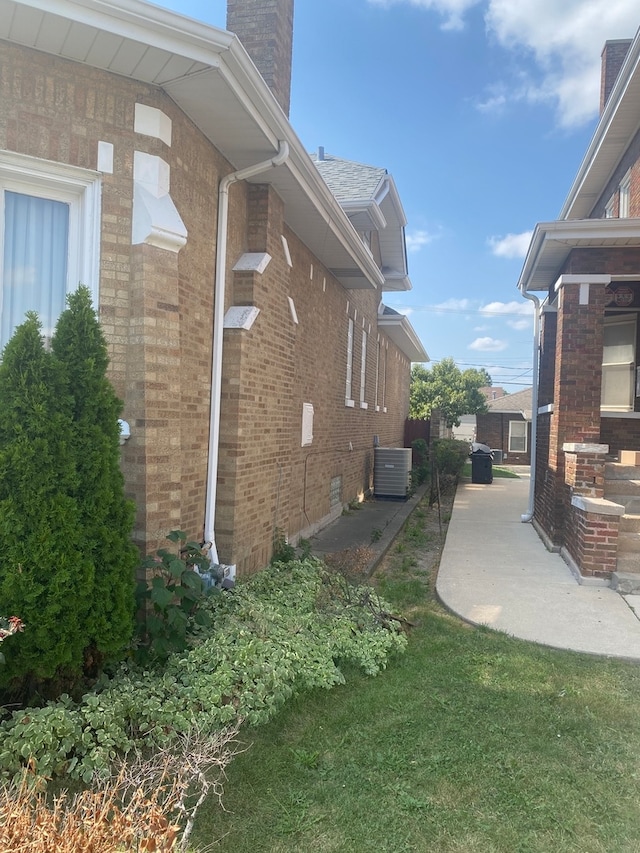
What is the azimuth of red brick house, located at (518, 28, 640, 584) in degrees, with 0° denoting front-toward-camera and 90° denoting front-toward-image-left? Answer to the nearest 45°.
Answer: approximately 0°

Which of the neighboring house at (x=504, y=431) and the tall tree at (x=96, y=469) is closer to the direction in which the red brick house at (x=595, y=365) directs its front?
the tall tree

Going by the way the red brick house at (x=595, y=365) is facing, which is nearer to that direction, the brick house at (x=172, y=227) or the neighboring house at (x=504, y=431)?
the brick house

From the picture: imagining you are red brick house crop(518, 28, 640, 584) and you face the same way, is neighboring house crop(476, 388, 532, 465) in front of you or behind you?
behind

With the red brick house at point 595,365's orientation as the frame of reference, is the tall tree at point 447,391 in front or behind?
behind

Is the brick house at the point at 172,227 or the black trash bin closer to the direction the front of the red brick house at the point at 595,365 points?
the brick house

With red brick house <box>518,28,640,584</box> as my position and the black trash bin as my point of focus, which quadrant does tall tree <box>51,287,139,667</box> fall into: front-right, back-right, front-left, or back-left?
back-left

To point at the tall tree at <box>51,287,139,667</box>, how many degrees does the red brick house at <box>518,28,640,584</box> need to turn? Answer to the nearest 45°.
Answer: approximately 45° to its right

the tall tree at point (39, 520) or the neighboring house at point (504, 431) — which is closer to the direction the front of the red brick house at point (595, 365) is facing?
the tall tree
